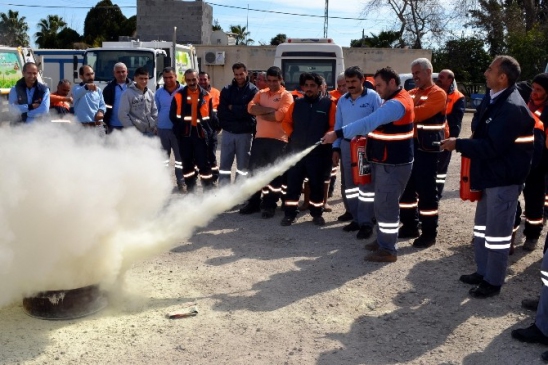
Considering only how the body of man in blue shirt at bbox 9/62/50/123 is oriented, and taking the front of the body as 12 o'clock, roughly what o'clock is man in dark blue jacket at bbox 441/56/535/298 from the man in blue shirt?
The man in dark blue jacket is roughly at 11 o'clock from the man in blue shirt.

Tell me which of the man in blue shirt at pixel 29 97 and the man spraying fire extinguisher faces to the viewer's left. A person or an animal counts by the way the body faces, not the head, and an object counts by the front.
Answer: the man spraying fire extinguisher

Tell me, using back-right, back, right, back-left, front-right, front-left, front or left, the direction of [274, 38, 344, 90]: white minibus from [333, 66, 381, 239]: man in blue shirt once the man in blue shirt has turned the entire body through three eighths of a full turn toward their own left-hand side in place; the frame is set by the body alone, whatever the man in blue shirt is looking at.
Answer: left

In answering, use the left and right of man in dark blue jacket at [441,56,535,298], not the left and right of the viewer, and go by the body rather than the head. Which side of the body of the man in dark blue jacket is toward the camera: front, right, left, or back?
left

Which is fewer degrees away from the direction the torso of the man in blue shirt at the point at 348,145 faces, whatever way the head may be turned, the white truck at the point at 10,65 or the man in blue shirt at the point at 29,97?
the man in blue shirt

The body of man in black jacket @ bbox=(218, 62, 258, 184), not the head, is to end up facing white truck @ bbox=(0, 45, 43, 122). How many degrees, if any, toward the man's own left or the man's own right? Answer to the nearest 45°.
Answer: approximately 135° to the man's own right

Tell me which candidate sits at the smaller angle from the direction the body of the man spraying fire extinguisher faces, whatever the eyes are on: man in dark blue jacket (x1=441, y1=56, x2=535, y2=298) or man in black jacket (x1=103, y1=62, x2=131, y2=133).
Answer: the man in black jacket

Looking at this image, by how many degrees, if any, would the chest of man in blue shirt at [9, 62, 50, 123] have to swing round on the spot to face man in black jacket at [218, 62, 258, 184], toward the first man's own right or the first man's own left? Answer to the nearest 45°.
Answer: approximately 90° to the first man's own left

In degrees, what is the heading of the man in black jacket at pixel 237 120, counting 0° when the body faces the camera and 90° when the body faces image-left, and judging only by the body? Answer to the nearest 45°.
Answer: approximately 0°

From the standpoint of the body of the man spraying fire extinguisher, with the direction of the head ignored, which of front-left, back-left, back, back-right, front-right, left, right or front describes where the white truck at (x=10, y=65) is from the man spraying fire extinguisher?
front-right

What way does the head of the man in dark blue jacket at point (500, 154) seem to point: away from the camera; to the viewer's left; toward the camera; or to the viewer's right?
to the viewer's left

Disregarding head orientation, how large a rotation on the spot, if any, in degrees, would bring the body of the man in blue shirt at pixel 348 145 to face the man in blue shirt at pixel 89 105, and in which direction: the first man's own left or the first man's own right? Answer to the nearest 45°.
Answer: approximately 45° to the first man's own right

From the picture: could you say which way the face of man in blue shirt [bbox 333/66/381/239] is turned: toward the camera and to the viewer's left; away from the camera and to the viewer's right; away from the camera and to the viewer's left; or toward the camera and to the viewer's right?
toward the camera and to the viewer's left

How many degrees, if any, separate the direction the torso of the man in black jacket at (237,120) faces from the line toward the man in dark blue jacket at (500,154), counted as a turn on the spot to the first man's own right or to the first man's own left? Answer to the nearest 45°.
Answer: approximately 45° to the first man's own left

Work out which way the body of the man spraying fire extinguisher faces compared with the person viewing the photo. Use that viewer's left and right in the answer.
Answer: facing to the left of the viewer

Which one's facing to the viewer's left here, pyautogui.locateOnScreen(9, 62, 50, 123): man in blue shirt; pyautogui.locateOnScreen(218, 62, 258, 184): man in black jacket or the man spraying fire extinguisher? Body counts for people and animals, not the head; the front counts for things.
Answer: the man spraying fire extinguisher

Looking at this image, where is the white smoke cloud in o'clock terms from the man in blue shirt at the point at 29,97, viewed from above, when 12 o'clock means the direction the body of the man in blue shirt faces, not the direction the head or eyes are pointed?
The white smoke cloud is roughly at 12 o'clock from the man in blue shirt.

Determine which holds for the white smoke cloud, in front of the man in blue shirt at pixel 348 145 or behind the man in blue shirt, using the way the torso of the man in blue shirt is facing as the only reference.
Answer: in front

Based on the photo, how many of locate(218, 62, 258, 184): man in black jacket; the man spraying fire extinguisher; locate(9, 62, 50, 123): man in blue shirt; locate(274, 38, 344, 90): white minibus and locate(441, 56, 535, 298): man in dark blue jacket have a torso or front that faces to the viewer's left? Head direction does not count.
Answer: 2
